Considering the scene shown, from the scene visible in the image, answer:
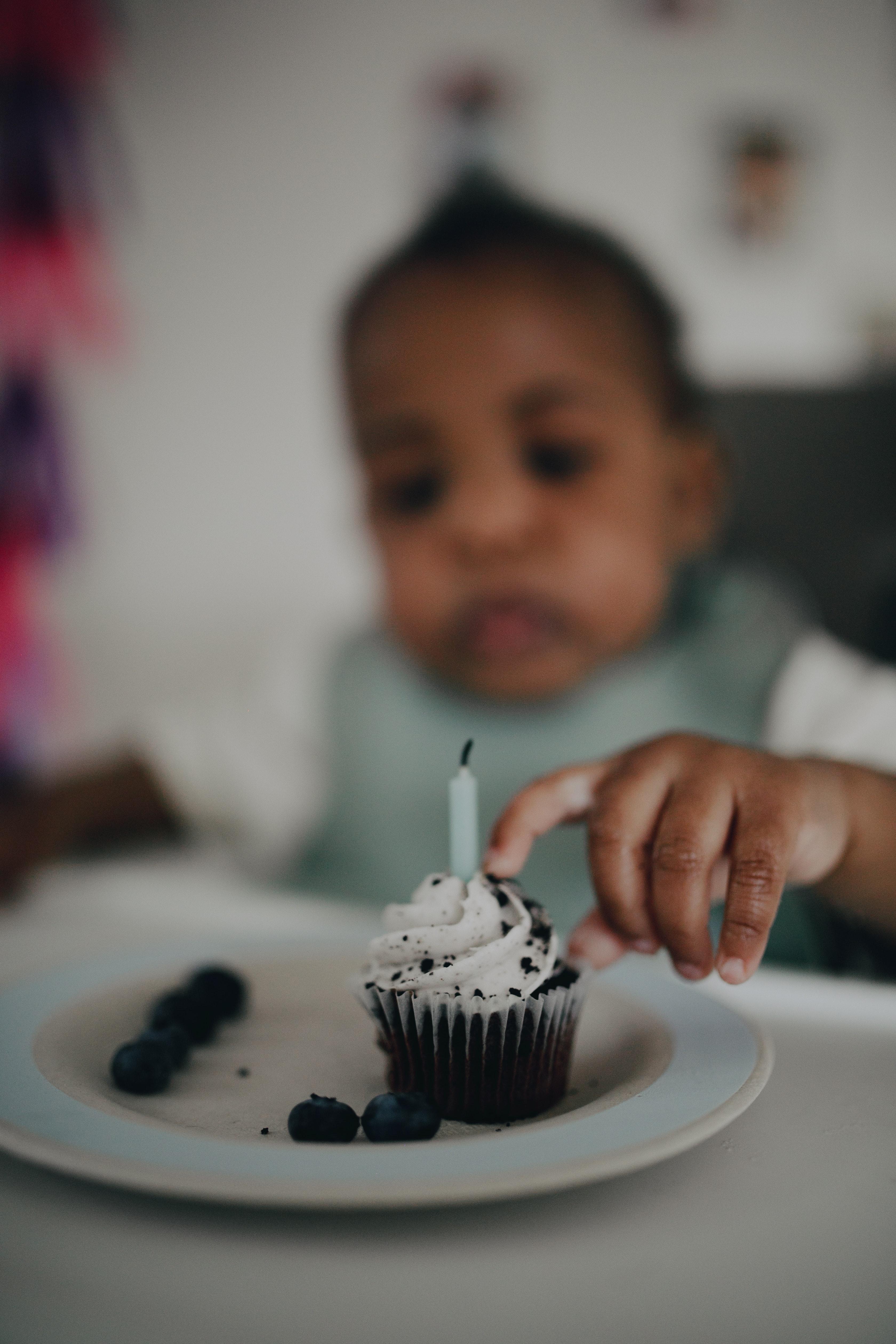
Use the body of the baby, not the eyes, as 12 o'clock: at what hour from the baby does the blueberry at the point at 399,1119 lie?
The blueberry is roughly at 12 o'clock from the baby.

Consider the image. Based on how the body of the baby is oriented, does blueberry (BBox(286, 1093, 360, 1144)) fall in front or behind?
in front

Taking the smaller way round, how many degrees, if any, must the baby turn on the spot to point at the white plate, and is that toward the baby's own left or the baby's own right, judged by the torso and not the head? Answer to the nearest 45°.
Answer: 0° — they already face it

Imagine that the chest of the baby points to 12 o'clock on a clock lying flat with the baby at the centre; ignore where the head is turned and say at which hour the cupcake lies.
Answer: The cupcake is roughly at 12 o'clock from the baby.

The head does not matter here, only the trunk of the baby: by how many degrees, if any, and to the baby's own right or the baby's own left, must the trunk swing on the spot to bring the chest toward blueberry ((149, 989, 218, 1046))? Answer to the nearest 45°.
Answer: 0° — they already face it

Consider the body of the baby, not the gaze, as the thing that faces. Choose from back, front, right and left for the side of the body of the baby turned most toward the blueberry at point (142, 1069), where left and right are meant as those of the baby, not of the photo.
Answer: front

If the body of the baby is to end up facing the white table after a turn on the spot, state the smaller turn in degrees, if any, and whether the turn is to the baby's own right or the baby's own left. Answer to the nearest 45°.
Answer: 0° — they already face it

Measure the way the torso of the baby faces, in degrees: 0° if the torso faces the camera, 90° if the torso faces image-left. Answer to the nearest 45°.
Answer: approximately 0°

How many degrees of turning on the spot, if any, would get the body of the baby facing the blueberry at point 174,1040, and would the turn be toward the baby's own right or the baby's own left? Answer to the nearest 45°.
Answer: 0° — they already face it
